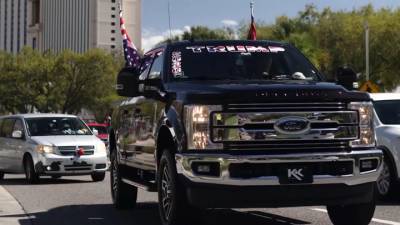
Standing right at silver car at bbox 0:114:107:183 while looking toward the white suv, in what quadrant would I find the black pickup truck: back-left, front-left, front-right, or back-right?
front-right

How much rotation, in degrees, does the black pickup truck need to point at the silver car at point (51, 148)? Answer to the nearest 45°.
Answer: approximately 135° to its right

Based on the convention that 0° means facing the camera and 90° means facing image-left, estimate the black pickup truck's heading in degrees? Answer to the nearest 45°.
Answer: approximately 0°

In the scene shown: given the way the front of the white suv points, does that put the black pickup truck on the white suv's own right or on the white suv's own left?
on the white suv's own right

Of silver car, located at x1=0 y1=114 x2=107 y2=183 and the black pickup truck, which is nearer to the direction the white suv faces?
the black pickup truck

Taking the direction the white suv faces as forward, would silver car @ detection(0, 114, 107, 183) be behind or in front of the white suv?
behind

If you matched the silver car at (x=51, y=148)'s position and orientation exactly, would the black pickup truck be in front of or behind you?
in front

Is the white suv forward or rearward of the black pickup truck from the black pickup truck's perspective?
rearward

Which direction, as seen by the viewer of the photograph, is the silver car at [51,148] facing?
facing the viewer and to the right of the viewer

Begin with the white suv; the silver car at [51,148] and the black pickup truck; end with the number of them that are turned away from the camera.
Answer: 0
